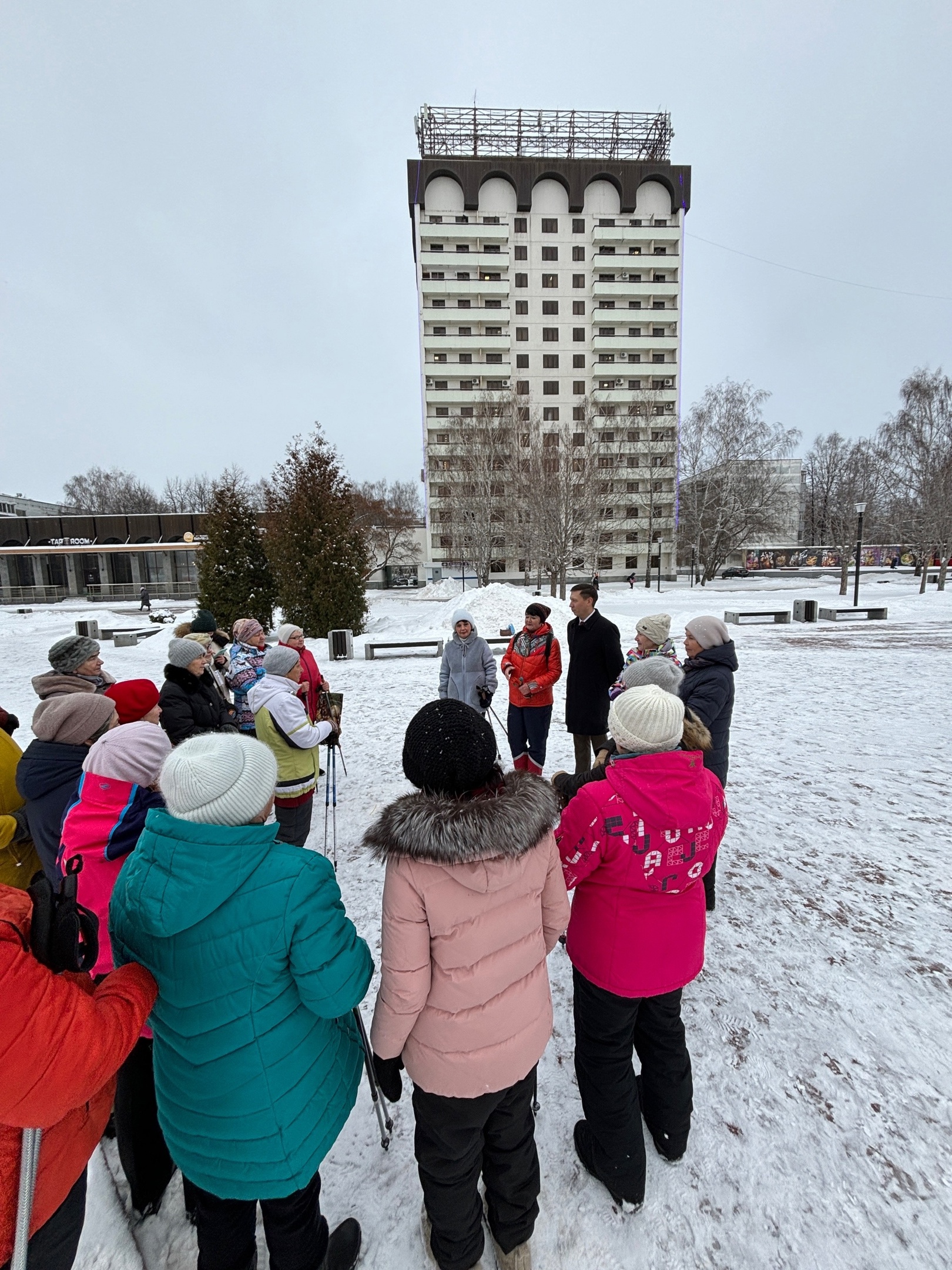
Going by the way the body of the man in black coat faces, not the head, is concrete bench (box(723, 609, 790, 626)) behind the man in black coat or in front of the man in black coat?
behind

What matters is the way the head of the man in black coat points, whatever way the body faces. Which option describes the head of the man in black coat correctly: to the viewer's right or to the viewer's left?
to the viewer's left

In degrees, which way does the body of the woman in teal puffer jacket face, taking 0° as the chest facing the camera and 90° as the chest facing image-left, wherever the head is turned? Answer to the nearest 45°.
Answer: approximately 225°

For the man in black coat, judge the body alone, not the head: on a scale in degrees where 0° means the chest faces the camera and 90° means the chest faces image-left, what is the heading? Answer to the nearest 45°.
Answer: approximately 45°

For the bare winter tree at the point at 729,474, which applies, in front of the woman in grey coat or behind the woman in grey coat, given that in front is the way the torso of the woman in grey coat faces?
behind

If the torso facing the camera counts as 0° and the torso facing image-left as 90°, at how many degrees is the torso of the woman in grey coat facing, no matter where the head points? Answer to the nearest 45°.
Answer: approximately 0°

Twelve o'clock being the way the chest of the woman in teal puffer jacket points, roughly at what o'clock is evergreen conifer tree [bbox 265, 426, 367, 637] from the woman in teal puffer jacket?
The evergreen conifer tree is roughly at 11 o'clock from the woman in teal puffer jacket.

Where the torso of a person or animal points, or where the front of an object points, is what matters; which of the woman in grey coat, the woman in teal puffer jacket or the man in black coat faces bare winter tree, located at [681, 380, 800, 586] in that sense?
the woman in teal puffer jacket

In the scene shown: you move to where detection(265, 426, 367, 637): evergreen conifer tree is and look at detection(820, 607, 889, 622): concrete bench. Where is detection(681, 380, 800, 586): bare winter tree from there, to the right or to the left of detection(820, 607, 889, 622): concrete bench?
left

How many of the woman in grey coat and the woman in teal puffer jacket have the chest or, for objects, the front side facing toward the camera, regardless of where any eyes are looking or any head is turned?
1

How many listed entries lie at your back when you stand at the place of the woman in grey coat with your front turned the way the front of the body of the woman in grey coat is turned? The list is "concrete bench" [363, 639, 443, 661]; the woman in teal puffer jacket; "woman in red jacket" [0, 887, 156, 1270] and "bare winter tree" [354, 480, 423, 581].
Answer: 2
